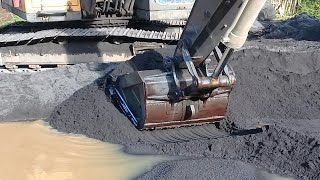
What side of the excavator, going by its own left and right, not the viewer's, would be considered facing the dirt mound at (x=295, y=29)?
left

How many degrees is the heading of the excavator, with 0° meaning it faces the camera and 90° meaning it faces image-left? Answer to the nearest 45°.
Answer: approximately 315°
